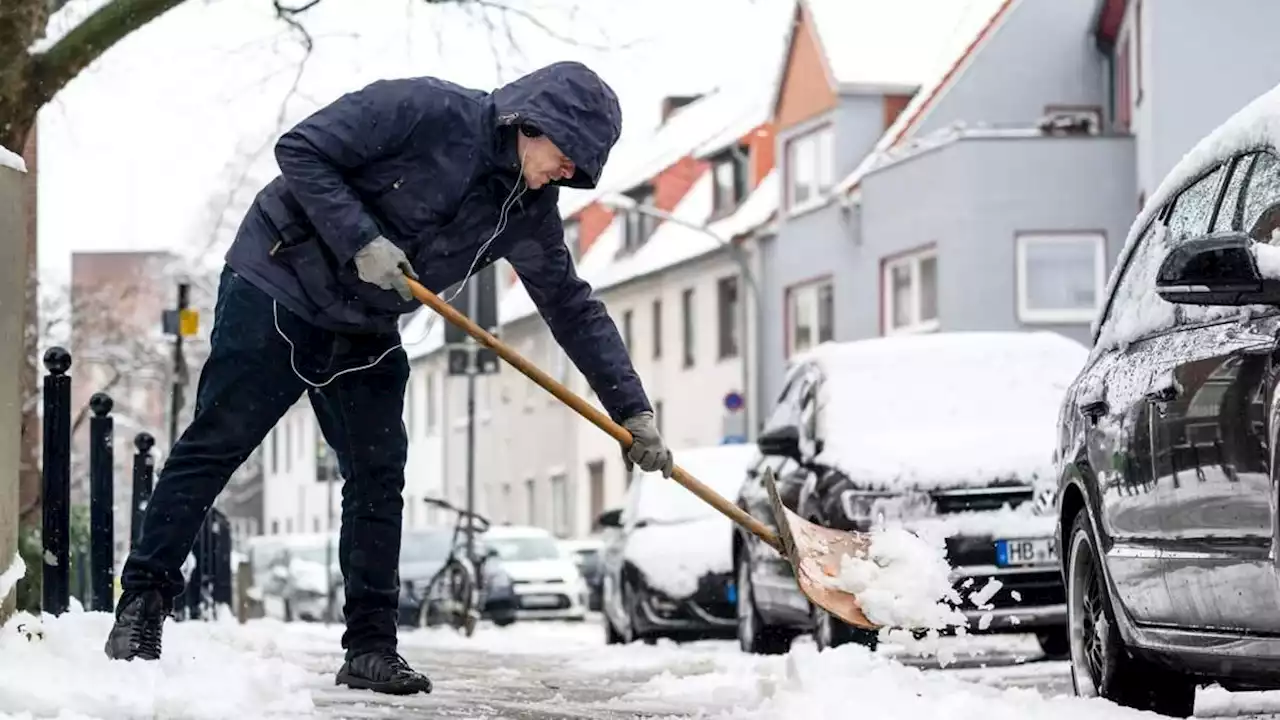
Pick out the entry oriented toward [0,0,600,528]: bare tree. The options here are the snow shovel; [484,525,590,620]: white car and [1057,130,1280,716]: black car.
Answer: the white car

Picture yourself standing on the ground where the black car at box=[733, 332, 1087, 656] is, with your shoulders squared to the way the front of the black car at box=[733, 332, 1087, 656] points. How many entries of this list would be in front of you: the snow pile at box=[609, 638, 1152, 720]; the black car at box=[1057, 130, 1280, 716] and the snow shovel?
3

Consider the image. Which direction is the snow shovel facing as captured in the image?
to the viewer's right

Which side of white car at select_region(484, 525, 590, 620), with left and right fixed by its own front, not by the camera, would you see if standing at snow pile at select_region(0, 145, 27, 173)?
front

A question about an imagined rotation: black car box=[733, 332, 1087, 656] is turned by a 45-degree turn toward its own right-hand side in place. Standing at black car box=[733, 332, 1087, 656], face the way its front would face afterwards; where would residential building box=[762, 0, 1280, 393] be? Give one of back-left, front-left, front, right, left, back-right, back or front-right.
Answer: back-right

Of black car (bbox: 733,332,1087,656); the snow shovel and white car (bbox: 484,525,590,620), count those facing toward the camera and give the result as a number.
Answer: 2

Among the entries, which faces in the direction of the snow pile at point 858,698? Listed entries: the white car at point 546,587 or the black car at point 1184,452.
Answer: the white car

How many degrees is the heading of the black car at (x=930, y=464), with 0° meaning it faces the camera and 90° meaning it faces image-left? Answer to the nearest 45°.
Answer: approximately 0°

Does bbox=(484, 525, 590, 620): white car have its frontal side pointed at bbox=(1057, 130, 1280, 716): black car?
yes

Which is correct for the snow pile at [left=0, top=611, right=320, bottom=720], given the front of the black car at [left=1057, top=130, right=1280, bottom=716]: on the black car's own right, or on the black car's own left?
on the black car's own right

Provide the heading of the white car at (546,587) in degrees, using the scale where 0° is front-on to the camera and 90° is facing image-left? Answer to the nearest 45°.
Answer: approximately 0°
